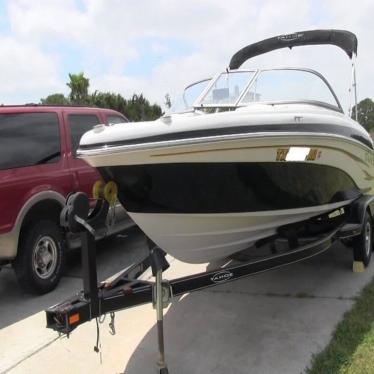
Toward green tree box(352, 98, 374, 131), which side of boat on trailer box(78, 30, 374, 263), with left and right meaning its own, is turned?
back

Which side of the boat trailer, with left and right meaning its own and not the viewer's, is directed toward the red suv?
right

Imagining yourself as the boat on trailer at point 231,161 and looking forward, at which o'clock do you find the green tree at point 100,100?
The green tree is roughly at 4 o'clock from the boat on trailer.

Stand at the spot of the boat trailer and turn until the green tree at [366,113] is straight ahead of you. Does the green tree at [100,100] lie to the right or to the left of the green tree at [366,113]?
left

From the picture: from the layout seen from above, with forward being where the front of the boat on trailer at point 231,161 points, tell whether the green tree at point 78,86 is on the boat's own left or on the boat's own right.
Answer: on the boat's own right

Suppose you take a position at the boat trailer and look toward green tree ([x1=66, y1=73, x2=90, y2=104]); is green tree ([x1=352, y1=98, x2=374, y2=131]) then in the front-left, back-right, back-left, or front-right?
front-right

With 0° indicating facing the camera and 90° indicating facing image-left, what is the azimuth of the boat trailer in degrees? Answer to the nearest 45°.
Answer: approximately 45°

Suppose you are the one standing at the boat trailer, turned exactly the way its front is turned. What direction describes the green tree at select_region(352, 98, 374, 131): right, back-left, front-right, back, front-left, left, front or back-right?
back

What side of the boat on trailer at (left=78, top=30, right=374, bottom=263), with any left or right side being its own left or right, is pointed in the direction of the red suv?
right

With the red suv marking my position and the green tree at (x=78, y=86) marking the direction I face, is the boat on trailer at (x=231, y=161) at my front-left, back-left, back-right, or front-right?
back-right

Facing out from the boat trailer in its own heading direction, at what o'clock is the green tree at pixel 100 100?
The green tree is roughly at 4 o'clock from the boat trailer.

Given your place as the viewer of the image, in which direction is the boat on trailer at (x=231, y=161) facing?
facing the viewer and to the left of the viewer
